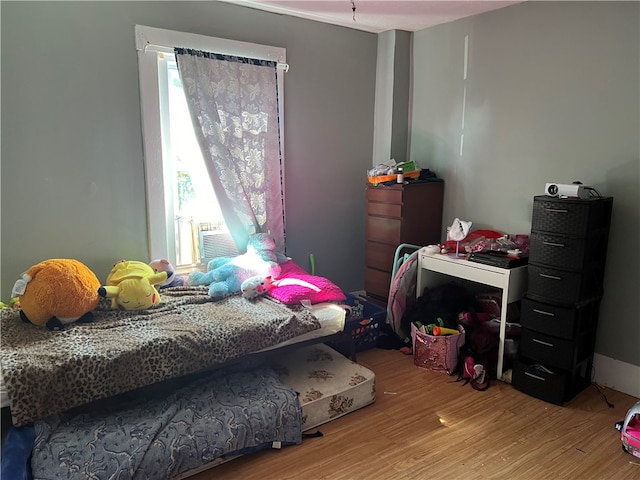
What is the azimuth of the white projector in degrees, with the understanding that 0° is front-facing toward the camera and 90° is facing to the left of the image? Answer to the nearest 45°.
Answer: approximately 45°

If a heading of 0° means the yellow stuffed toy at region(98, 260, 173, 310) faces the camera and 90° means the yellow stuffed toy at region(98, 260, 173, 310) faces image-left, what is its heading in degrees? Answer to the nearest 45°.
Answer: approximately 0°

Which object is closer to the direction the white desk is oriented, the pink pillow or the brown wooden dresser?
the pink pillow

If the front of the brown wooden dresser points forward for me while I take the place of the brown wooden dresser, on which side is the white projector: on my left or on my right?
on my left

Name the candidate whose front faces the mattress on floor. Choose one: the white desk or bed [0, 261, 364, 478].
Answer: the white desk
